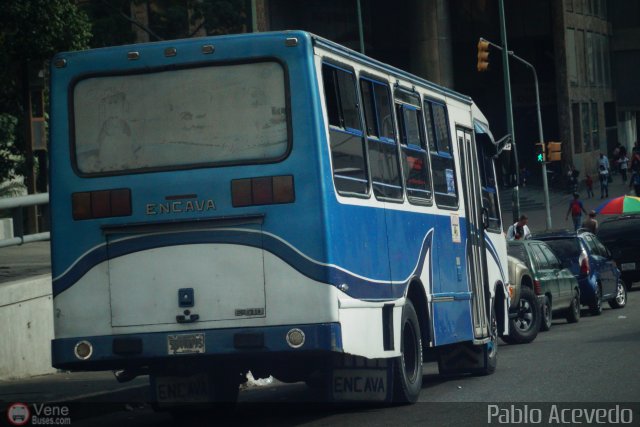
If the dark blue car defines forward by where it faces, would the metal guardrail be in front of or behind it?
behind

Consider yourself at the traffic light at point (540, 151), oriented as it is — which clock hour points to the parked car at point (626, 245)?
The parked car is roughly at 10 o'clock from the traffic light.

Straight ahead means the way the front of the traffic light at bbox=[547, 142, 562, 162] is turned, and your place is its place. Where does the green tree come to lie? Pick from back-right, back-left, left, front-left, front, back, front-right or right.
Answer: back-left

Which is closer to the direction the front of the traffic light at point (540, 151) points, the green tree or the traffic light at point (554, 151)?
the green tree

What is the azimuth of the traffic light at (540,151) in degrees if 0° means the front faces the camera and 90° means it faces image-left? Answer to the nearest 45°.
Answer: approximately 45°

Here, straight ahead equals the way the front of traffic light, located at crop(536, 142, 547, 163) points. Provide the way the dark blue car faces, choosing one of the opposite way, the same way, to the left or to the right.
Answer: the opposite way

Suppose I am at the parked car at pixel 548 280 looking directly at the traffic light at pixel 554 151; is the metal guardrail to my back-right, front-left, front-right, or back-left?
back-left

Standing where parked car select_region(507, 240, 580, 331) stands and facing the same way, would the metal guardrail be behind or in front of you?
behind

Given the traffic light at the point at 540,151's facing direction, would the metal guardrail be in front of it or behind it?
in front

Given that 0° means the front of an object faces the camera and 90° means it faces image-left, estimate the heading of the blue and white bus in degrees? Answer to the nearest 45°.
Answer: approximately 225°

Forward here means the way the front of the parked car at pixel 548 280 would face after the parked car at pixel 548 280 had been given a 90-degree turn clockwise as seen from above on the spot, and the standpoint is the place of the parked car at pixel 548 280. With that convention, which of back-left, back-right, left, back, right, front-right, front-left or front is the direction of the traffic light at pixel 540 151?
back-left

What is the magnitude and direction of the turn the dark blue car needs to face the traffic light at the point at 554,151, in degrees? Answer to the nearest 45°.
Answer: approximately 45° to its left
